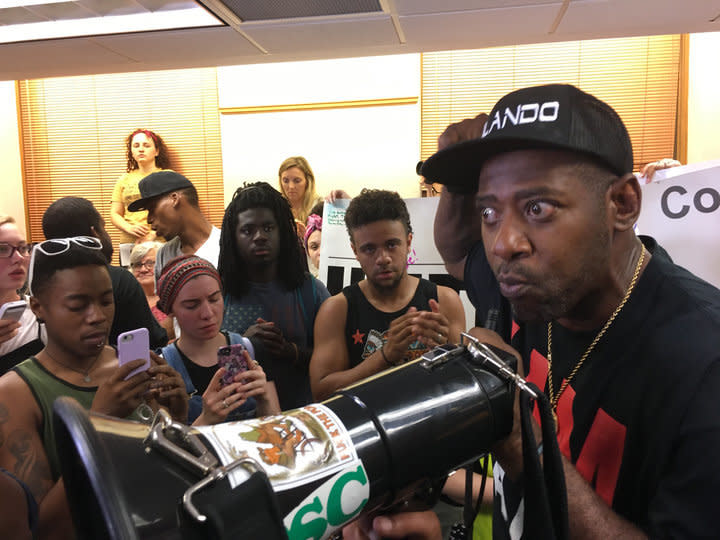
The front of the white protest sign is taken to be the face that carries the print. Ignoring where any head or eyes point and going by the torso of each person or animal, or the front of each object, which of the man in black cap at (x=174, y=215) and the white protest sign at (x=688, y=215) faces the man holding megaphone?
the white protest sign

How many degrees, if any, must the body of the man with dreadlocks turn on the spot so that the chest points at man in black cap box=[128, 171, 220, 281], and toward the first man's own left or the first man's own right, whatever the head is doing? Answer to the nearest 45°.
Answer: approximately 135° to the first man's own right

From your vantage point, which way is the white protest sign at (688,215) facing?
toward the camera

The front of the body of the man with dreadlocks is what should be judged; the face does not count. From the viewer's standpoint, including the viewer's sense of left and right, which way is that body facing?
facing the viewer

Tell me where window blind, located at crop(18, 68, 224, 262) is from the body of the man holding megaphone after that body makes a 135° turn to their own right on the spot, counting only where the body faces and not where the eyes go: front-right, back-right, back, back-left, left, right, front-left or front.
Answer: front-left

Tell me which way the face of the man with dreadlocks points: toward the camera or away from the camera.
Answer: toward the camera

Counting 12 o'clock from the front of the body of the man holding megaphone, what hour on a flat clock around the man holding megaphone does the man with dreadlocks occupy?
The man with dreadlocks is roughly at 3 o'clock from the man holding megaphone.

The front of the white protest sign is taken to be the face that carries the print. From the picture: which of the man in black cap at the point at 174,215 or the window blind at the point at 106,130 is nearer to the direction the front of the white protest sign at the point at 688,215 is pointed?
the man in black cap

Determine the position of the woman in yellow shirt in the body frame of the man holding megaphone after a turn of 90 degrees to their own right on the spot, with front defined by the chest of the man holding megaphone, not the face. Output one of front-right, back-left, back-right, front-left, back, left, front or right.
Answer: front

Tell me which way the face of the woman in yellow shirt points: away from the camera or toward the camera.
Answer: toward the camera
